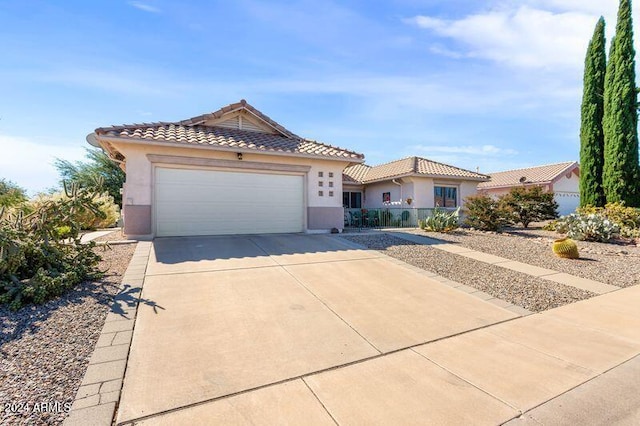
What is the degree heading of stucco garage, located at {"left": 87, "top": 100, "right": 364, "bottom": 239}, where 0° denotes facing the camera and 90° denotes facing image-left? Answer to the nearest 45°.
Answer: approximately 0°

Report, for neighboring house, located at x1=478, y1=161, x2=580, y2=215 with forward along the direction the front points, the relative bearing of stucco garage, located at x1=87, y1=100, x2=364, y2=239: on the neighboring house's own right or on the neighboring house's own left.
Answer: on the neighboring house's own right

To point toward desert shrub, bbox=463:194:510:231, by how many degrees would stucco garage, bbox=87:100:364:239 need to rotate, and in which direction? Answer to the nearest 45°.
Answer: approximately 90° to its left

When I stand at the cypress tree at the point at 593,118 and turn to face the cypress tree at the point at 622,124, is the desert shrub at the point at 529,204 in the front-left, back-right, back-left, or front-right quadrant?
back-right

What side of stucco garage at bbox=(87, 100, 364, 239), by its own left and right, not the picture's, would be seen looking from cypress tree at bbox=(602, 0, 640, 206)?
left

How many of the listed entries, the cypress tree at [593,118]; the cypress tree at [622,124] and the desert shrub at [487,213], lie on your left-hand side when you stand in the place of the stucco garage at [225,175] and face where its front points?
3

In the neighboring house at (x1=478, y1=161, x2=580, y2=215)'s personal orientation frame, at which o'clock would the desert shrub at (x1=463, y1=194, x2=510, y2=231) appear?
The desert shrub is roughly at 2 o'clock from the neighboring house.

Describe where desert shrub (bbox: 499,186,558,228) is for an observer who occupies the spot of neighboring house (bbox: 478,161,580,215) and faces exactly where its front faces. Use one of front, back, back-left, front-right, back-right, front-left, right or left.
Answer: front-right

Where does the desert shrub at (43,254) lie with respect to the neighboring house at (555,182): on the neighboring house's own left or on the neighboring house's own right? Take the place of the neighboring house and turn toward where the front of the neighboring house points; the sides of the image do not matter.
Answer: on the neighboring house's own right

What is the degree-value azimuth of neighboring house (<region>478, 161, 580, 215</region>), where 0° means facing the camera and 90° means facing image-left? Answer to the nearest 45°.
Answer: approximately 315°

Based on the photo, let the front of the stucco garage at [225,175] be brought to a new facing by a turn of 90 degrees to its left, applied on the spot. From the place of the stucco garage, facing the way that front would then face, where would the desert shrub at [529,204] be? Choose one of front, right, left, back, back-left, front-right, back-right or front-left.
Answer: front

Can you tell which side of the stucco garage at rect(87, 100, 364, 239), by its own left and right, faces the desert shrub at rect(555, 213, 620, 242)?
left

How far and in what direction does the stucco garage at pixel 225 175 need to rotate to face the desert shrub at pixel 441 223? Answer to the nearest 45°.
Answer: approximately 90° to its left

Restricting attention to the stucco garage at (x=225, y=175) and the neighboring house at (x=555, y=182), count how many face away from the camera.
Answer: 0
